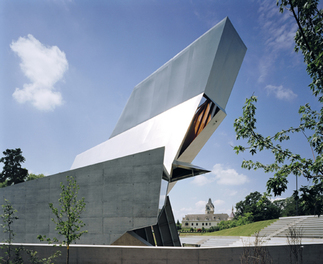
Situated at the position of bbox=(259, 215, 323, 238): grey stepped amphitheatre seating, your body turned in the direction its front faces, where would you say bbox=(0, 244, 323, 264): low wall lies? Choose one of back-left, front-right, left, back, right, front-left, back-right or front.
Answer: front-left

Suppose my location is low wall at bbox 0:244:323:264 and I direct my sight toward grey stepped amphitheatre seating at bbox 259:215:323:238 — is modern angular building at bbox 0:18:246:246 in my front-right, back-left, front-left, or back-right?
front-left

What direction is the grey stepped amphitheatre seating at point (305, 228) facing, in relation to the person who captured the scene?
facing the viewer and to the left of the viewer

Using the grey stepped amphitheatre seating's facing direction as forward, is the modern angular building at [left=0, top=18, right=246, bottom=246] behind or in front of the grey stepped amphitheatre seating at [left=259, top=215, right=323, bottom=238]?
in front
